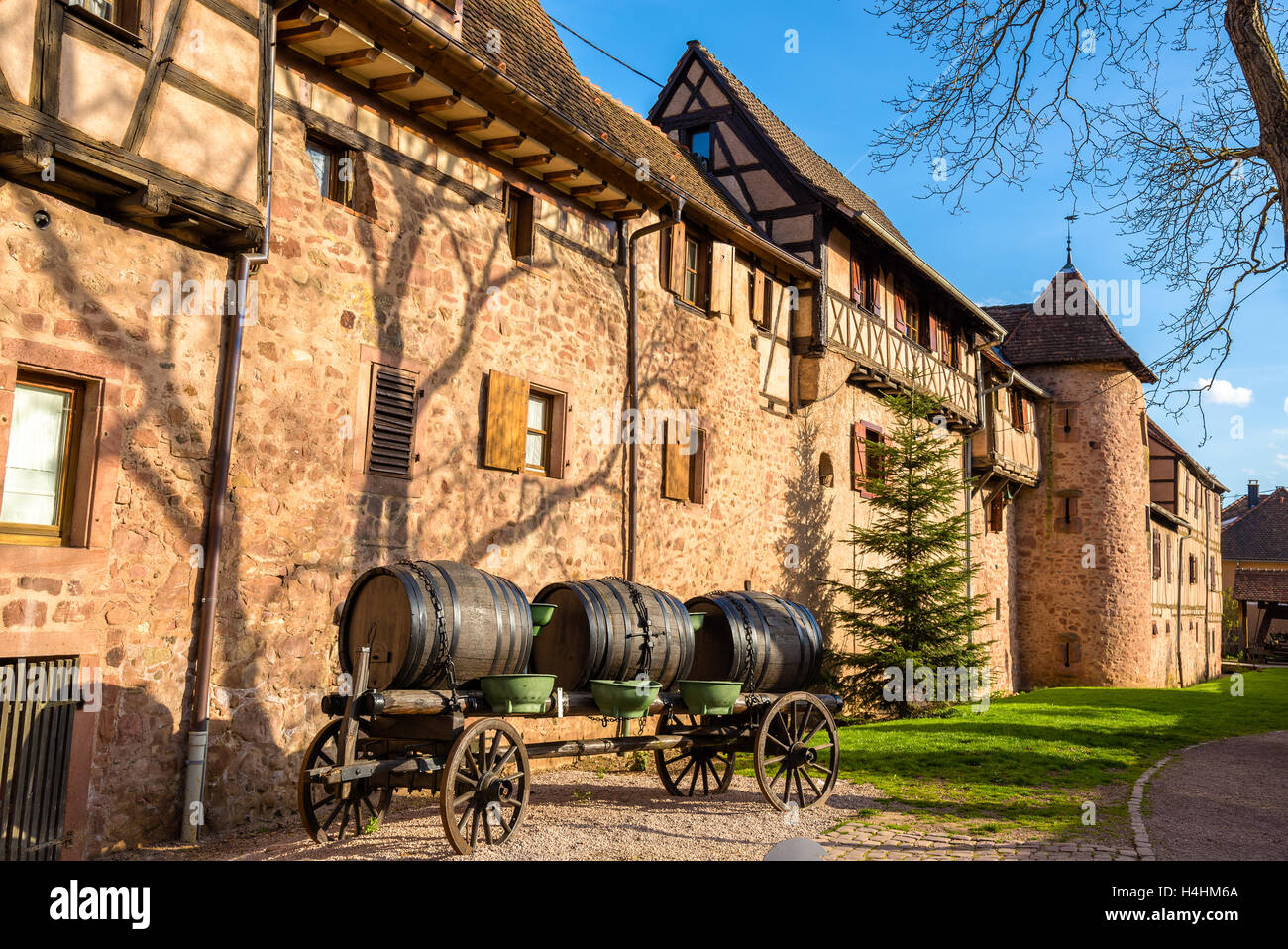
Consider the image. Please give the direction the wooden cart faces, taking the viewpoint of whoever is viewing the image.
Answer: facing the viewer and to the left of the viewer

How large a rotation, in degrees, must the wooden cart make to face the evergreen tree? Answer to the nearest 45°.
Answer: approximately 180°

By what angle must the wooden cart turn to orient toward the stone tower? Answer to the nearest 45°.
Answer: approximately 180°
